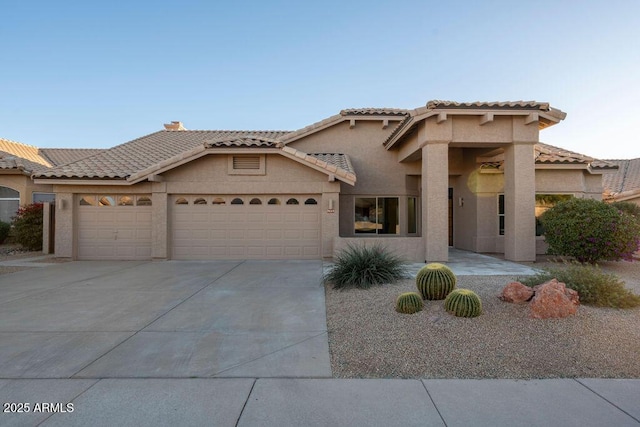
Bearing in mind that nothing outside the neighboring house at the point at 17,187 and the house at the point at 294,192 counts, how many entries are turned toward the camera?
2

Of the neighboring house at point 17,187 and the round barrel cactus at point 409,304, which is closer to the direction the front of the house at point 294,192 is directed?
the round barrel cactus

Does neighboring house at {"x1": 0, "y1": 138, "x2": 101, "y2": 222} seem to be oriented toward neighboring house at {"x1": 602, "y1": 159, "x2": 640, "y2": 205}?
no

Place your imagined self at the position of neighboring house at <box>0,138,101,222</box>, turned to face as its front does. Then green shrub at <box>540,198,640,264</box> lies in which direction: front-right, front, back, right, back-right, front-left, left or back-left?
front-left

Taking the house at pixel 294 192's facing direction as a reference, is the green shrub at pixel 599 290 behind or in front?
in front

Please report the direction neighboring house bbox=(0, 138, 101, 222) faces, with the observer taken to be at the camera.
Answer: facing the viewer

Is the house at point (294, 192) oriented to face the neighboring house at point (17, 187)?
no

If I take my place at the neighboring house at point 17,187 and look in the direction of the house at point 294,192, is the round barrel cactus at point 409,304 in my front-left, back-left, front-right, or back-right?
front-right

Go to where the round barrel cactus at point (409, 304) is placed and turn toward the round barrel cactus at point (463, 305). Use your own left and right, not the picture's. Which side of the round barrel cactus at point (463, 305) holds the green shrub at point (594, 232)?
left

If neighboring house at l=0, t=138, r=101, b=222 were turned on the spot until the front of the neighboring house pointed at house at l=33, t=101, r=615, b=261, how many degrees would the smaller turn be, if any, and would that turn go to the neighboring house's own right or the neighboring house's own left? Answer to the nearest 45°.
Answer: approximately 45° to the neighboring house's own left

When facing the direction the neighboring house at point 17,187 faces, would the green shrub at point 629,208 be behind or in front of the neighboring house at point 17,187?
in front

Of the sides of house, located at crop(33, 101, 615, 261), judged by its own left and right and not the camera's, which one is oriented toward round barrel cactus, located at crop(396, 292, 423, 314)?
front

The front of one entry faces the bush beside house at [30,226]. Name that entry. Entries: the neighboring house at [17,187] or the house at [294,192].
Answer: the neighboring house

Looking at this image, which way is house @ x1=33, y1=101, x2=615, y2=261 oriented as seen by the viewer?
toward the camera

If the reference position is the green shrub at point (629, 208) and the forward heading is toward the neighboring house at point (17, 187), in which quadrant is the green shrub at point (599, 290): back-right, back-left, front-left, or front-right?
front-left

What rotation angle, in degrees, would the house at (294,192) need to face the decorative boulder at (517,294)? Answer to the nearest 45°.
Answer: approximately 45° to its left
